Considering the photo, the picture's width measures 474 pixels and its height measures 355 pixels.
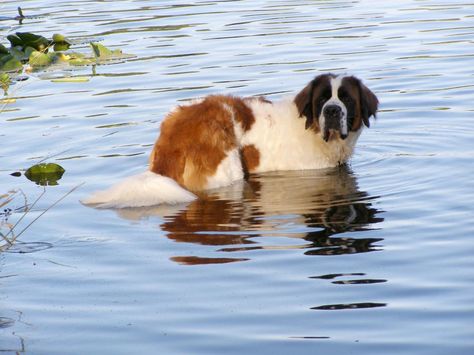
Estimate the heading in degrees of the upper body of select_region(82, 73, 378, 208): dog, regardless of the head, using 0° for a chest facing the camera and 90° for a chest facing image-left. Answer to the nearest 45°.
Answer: approximately 225°

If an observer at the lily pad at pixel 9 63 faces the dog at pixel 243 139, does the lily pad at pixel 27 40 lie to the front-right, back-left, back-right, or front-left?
back-left

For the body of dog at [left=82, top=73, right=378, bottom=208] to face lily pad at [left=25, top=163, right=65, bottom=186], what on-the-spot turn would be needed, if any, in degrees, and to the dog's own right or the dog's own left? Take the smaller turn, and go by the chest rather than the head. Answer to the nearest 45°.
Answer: approximately 135° to the dog's own left
